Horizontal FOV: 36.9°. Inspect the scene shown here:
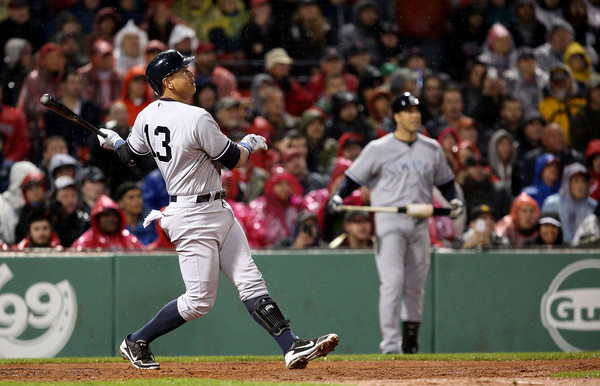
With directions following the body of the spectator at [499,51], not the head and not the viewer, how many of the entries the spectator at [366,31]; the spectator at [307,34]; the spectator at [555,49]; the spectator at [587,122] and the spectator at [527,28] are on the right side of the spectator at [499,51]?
2

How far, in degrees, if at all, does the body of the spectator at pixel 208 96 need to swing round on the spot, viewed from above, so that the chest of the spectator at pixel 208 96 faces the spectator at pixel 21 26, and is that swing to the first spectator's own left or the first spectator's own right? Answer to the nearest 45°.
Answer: approximately 135° to the first spectator's own right

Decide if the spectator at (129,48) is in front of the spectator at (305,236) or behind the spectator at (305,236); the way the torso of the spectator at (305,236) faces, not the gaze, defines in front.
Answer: behind

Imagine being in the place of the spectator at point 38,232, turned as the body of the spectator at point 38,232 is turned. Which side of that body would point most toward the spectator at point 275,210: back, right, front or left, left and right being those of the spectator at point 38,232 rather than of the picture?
left

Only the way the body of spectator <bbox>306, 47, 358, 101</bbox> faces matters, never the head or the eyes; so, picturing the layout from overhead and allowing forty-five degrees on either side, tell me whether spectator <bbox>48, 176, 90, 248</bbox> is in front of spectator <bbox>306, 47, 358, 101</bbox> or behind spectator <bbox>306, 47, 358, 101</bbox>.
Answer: in front

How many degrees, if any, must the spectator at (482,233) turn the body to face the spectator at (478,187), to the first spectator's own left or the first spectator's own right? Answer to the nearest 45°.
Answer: approximately 180°

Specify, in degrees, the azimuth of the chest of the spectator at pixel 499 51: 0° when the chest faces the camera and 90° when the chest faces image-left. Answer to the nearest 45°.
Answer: approximately 0°
